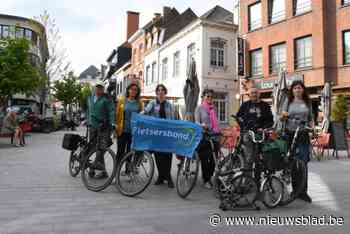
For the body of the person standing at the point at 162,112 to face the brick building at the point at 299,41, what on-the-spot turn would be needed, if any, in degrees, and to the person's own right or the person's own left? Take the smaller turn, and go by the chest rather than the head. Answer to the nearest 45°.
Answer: approximately 135° to the person's own left

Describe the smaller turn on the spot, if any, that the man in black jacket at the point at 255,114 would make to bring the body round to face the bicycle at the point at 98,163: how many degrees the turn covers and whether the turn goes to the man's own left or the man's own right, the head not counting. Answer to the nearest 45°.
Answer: approximately 90° to the man's own right

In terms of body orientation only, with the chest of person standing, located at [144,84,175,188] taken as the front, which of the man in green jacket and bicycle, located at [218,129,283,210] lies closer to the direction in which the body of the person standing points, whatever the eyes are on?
the bicycle

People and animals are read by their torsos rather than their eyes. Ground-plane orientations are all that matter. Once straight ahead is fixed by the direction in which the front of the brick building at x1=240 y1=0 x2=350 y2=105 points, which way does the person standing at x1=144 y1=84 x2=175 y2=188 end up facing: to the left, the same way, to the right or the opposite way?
to the left

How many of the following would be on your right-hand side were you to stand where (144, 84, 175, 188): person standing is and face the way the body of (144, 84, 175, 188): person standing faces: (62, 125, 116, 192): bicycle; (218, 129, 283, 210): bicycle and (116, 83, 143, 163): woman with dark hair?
2

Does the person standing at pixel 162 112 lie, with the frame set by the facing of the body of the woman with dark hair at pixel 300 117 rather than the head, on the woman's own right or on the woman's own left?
on the woman's own right

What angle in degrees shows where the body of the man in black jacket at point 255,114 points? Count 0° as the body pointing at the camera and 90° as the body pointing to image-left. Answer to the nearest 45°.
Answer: approximately 0°

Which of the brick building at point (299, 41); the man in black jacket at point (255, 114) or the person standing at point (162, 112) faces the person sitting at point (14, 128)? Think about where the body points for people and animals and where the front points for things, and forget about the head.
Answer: the brick building

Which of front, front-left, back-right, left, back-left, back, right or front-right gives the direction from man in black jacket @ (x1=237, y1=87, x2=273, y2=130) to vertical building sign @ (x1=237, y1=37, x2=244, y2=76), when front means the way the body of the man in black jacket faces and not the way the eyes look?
back

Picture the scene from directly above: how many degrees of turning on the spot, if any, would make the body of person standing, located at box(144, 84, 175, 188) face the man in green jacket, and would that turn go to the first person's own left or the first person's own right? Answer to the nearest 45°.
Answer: approximately 90° to the first person's own right
